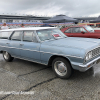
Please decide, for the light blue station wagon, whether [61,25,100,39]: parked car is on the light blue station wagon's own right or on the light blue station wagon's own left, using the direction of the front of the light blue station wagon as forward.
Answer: on the light blue station wagon's own left

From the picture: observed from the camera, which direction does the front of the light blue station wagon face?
facing the viewer and to the right of the viewer
